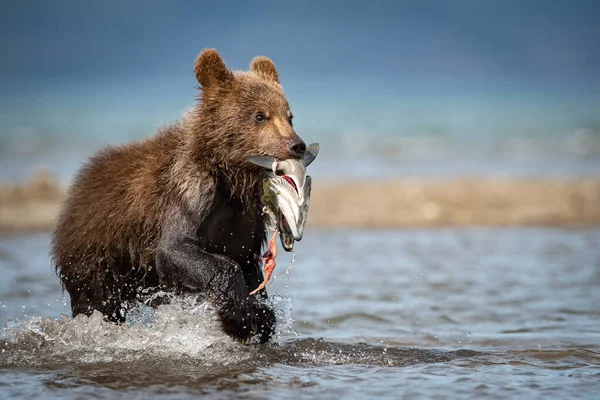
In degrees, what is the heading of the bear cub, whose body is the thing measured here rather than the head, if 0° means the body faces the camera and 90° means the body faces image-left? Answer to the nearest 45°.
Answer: approximately 315°
